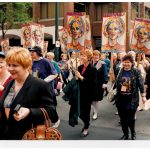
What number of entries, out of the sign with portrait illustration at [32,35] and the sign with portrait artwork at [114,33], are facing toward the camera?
2

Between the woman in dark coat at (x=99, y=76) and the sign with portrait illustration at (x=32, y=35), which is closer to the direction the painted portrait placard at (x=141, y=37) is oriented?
the woman in dark coat

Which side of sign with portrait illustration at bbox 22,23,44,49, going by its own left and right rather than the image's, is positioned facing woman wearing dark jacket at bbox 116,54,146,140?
front

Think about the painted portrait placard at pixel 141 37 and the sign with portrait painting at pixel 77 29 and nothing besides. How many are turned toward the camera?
2

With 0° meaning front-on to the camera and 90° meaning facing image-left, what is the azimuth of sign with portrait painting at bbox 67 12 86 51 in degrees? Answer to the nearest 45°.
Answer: approximately 0°

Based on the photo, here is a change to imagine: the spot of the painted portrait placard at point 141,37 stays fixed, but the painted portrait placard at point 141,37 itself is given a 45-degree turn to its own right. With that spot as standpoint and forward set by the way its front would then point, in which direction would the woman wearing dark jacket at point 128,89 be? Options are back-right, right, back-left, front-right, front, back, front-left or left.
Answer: front-left

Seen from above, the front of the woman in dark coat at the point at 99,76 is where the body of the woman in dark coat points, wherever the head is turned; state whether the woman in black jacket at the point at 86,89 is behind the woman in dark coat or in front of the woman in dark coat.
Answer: in front

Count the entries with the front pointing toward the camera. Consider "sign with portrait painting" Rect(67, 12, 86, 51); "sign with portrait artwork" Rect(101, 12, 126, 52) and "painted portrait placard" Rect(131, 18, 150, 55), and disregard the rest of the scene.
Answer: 3

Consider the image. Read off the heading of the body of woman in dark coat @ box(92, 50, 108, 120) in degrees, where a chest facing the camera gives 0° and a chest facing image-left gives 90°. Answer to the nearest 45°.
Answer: approximately 45°
